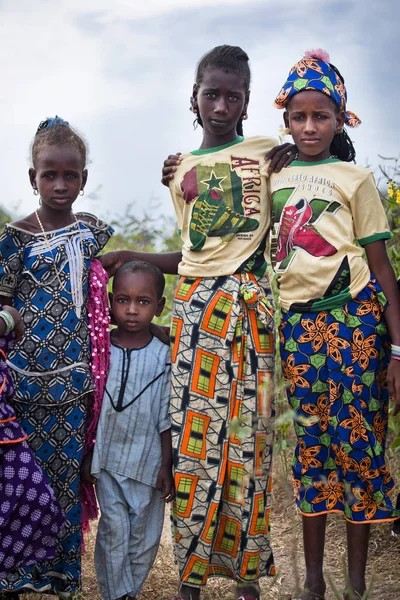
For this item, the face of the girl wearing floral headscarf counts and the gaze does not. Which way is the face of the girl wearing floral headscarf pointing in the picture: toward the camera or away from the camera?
toward the camera

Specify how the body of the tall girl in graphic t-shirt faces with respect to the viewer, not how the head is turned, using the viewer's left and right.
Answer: facing the viewer

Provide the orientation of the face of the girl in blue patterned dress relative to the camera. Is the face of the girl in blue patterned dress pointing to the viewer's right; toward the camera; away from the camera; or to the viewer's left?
toward the camera

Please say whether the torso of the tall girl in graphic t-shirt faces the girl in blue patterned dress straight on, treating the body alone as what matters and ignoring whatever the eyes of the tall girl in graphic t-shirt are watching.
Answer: no

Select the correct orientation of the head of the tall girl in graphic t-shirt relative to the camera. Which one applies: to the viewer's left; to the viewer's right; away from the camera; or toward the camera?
toward the camera

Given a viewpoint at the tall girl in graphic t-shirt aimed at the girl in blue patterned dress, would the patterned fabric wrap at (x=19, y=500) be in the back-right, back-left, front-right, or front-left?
front-left
